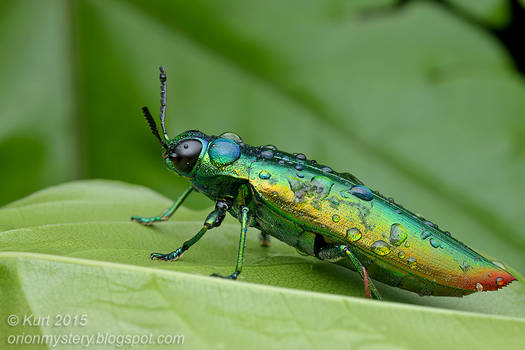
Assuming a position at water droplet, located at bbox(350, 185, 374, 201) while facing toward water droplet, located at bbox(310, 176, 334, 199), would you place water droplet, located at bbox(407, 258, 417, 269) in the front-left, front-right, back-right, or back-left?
back-left

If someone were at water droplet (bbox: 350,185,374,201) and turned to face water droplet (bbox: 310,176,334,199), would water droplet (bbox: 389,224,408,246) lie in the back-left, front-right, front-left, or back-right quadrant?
back-left

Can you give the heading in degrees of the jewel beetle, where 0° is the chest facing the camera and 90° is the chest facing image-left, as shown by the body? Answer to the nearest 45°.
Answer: approximately 90°
